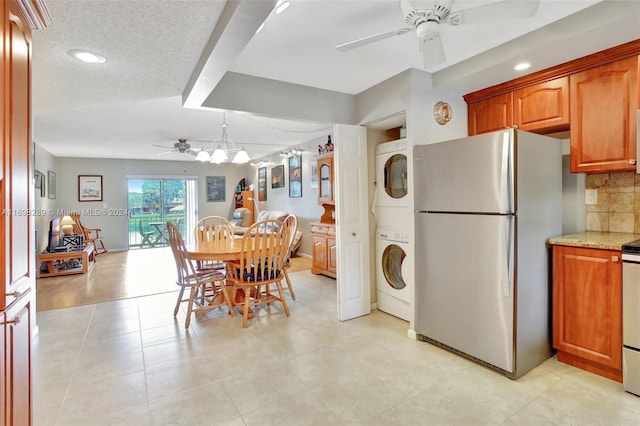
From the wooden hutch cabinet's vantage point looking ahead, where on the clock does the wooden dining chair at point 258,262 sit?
The wooden dining chair is roughly at 11 o'clock from the wooden hutch cabinet.

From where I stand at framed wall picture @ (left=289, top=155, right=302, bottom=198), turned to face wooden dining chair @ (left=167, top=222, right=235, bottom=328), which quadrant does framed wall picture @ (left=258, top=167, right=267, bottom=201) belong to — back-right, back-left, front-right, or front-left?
back-right

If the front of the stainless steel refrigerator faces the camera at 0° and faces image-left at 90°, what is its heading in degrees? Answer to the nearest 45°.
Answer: approximately 45°

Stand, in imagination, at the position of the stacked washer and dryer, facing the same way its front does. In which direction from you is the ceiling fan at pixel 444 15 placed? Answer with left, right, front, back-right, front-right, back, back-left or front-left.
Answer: front-left

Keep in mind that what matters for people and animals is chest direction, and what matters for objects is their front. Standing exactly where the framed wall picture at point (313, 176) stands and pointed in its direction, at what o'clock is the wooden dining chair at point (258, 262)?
The wooden dining chair is roughly at 11 o'clock from the framed wall picture.

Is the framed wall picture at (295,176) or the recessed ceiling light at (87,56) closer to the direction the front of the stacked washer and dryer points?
the recessed ceiling light

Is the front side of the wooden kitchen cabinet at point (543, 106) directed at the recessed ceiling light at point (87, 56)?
yes

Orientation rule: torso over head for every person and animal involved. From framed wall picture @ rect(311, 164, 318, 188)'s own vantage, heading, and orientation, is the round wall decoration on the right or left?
on its left

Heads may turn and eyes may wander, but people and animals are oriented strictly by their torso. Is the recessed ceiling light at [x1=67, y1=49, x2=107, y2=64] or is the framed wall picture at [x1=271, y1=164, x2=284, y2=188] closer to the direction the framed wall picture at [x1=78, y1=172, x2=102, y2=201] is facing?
the recessed ceiling light

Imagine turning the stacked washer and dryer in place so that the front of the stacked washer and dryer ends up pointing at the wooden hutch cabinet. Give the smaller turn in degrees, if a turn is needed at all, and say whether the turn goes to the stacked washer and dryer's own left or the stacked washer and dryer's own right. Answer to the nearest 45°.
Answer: approximately 90° to the stacked washer and dryer's own right

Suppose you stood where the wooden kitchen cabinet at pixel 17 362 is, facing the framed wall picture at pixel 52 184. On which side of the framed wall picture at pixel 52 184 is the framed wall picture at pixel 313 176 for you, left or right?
right

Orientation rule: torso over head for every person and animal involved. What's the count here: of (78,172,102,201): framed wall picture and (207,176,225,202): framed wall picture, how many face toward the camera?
2
